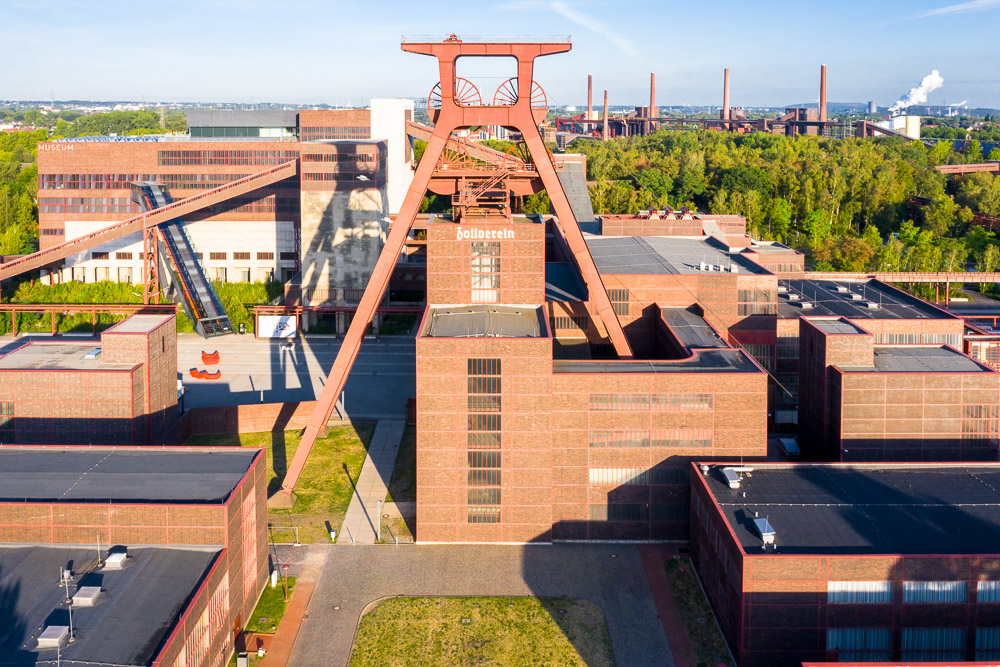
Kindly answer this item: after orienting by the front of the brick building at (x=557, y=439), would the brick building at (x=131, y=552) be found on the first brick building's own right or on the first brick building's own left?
on the first brick building's own right

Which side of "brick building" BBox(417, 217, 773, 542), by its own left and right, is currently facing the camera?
front

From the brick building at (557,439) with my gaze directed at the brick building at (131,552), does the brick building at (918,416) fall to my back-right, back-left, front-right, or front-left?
back-left

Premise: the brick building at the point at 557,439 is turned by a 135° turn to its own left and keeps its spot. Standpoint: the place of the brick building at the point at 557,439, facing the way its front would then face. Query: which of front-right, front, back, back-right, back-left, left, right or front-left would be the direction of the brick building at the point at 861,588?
right

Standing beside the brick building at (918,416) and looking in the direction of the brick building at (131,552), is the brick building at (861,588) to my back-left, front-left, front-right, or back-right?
front-left

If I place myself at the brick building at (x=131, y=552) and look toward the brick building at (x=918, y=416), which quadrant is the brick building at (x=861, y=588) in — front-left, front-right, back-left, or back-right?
front-right

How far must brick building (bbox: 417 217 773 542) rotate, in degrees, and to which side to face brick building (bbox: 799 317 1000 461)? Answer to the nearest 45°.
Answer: approximately 90° to its left
